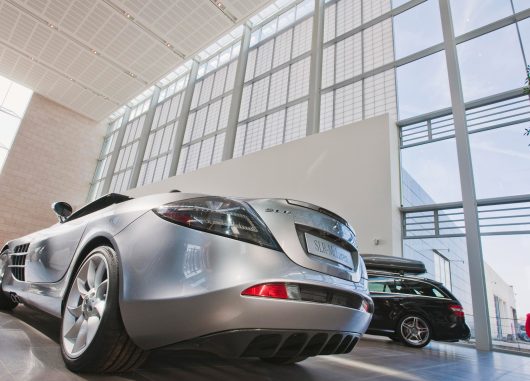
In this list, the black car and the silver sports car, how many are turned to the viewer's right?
0

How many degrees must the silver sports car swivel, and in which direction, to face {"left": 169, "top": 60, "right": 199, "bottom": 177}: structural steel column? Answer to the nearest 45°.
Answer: approximately 45° to its right

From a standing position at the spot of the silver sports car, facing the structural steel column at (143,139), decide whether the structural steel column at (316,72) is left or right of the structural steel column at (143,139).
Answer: right

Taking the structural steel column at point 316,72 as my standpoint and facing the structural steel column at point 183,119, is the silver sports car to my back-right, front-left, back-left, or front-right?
back-left

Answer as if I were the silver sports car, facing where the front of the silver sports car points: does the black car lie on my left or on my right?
on my right

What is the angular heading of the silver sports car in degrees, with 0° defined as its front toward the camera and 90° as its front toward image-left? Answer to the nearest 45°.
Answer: approximately 135°

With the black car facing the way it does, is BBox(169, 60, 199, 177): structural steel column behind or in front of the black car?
in front

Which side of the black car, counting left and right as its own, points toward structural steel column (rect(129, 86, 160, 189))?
front

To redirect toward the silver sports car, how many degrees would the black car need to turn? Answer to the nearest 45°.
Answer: approximately 90° to its left

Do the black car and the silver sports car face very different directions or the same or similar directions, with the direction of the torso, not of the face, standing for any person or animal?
same or similar directions

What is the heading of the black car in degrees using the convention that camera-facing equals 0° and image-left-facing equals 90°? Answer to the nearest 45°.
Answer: approximately 90°
